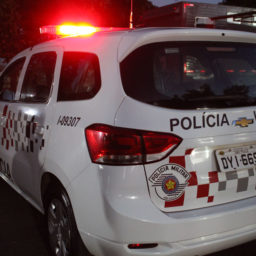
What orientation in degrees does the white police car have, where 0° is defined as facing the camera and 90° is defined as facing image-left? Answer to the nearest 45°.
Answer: approximately 135°
